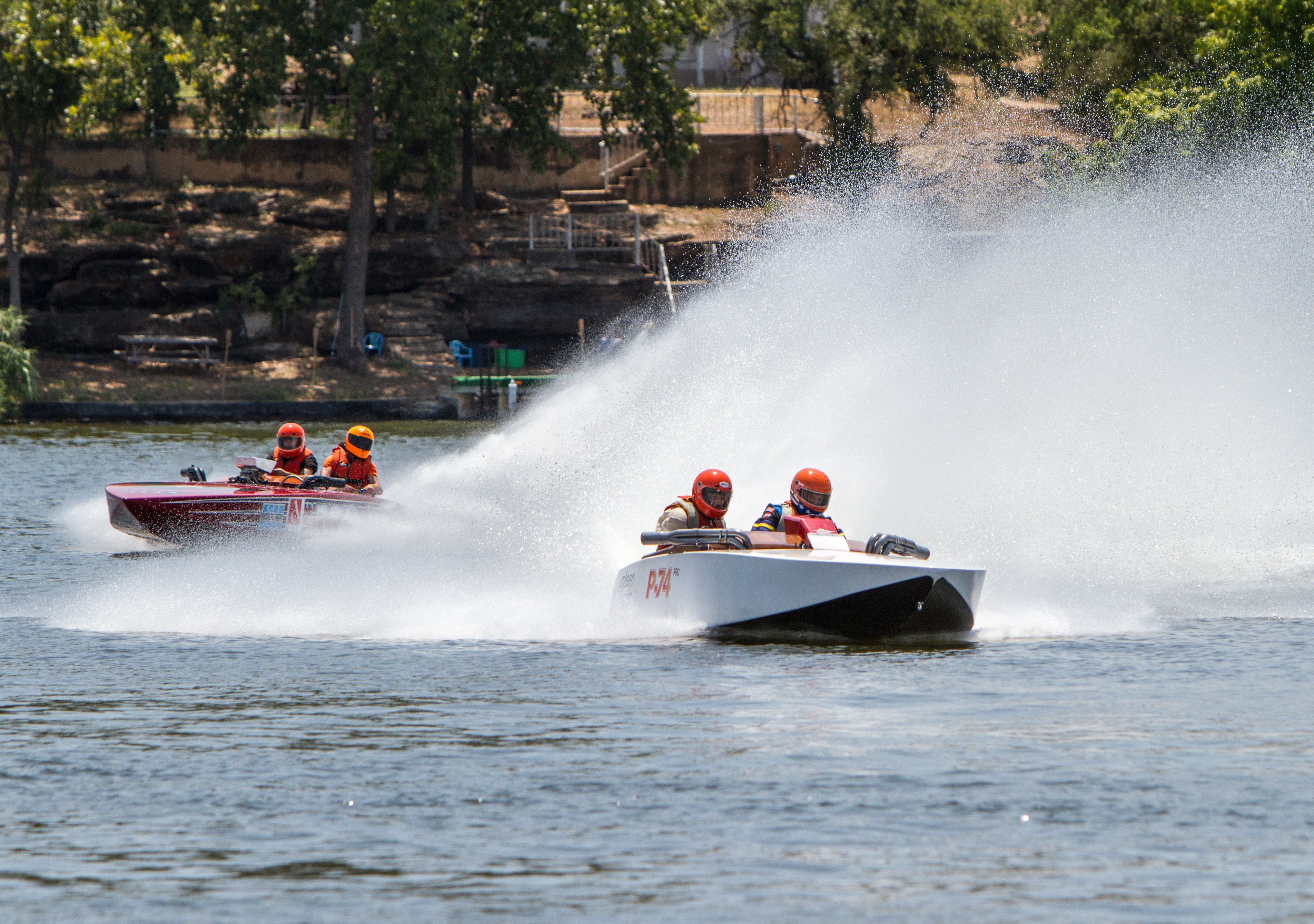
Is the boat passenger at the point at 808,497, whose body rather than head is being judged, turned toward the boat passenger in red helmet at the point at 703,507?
no

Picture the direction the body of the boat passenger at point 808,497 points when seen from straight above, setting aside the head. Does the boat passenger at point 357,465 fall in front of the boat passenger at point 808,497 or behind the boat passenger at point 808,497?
behind

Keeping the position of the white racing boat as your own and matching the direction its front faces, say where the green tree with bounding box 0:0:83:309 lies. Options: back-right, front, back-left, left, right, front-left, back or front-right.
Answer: back

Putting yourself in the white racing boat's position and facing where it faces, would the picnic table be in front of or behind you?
behind

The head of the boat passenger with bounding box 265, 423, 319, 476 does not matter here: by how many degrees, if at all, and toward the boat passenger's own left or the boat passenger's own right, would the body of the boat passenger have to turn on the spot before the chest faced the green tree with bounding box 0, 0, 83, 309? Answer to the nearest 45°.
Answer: approximately 135° to the boat passenger's own right

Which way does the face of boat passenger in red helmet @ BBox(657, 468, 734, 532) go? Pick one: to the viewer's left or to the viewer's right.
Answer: to the viewer's right

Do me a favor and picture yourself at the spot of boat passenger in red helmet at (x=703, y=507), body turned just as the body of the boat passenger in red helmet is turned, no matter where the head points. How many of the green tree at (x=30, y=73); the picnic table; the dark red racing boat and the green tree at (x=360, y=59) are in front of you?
0

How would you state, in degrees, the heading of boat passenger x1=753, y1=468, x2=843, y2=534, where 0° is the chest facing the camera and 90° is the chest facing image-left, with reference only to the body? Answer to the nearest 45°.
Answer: approximately 315°

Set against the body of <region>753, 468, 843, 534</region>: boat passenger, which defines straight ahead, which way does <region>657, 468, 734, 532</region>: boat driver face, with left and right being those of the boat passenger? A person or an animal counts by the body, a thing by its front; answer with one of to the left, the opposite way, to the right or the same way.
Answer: the same way

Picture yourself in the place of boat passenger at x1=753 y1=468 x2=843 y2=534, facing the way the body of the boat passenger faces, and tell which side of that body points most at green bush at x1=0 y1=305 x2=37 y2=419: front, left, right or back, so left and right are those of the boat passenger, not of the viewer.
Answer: back

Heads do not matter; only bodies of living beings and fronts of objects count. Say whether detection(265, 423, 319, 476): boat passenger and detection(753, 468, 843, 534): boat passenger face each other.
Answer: no

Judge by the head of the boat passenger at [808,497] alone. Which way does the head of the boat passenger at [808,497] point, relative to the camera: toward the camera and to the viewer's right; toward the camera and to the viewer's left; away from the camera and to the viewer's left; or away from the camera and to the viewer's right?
toward the camera and to the viewer's right

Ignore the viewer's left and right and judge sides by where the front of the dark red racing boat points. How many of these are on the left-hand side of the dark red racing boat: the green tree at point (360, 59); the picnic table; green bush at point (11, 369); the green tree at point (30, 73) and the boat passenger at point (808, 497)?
1

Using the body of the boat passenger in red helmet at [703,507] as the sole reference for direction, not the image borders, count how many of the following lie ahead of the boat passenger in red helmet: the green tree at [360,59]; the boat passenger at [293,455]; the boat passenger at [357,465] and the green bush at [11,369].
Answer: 0

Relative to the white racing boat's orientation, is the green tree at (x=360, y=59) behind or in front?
behind

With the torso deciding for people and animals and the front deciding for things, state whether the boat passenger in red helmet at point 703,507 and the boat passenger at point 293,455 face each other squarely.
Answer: no

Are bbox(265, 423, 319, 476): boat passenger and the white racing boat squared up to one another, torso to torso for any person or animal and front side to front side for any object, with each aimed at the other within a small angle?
no

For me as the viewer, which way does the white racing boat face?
facing the viewer and to the right of the viewer

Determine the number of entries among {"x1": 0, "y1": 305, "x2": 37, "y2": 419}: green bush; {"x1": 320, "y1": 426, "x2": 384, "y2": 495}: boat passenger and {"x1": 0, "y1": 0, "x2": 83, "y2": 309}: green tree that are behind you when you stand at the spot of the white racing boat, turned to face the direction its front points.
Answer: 3
